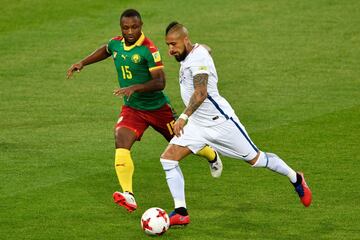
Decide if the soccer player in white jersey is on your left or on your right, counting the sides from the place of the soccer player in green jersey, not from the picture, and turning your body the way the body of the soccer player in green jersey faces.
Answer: on your left

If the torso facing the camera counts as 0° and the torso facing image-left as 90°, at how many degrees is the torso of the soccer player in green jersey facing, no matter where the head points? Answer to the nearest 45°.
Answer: approximately 45°
